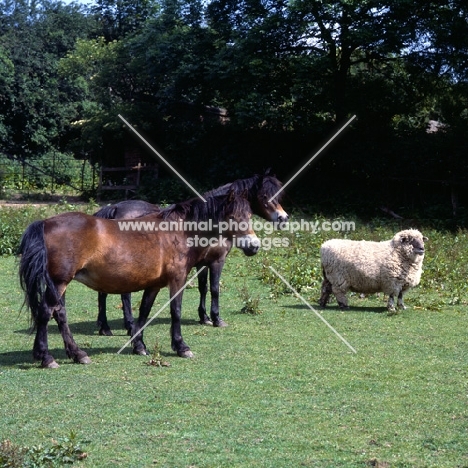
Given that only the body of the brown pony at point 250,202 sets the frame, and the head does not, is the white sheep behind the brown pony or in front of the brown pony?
in front

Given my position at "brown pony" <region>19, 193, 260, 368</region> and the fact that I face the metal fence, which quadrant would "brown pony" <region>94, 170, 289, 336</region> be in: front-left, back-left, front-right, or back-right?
front-right

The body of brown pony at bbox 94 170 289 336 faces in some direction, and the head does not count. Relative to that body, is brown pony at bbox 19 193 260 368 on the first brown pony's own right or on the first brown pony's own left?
on the first brown pony's own right

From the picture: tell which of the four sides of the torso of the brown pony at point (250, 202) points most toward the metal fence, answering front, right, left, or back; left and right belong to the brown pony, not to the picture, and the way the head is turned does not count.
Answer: left

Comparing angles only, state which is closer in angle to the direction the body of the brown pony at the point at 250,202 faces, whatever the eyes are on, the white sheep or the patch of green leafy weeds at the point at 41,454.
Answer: the white sheep

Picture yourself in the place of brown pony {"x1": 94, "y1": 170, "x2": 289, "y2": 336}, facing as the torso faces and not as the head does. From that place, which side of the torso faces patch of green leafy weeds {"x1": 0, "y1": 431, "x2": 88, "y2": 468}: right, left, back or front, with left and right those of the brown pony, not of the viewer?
right

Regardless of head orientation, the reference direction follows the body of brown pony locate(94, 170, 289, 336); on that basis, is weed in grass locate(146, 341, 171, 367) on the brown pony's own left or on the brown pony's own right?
on the brown pony's own right

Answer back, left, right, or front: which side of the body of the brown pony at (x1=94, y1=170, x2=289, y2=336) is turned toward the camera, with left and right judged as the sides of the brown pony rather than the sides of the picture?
right
